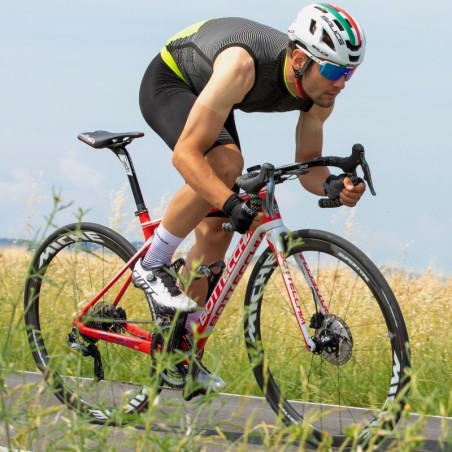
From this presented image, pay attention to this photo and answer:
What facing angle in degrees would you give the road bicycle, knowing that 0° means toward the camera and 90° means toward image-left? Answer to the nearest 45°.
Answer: approximately 315°

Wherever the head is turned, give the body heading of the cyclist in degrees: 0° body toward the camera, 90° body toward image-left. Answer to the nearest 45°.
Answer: approximately 315°

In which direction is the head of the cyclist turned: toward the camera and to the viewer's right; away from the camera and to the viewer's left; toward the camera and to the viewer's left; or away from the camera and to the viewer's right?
toward the camera and to the viewer's right
